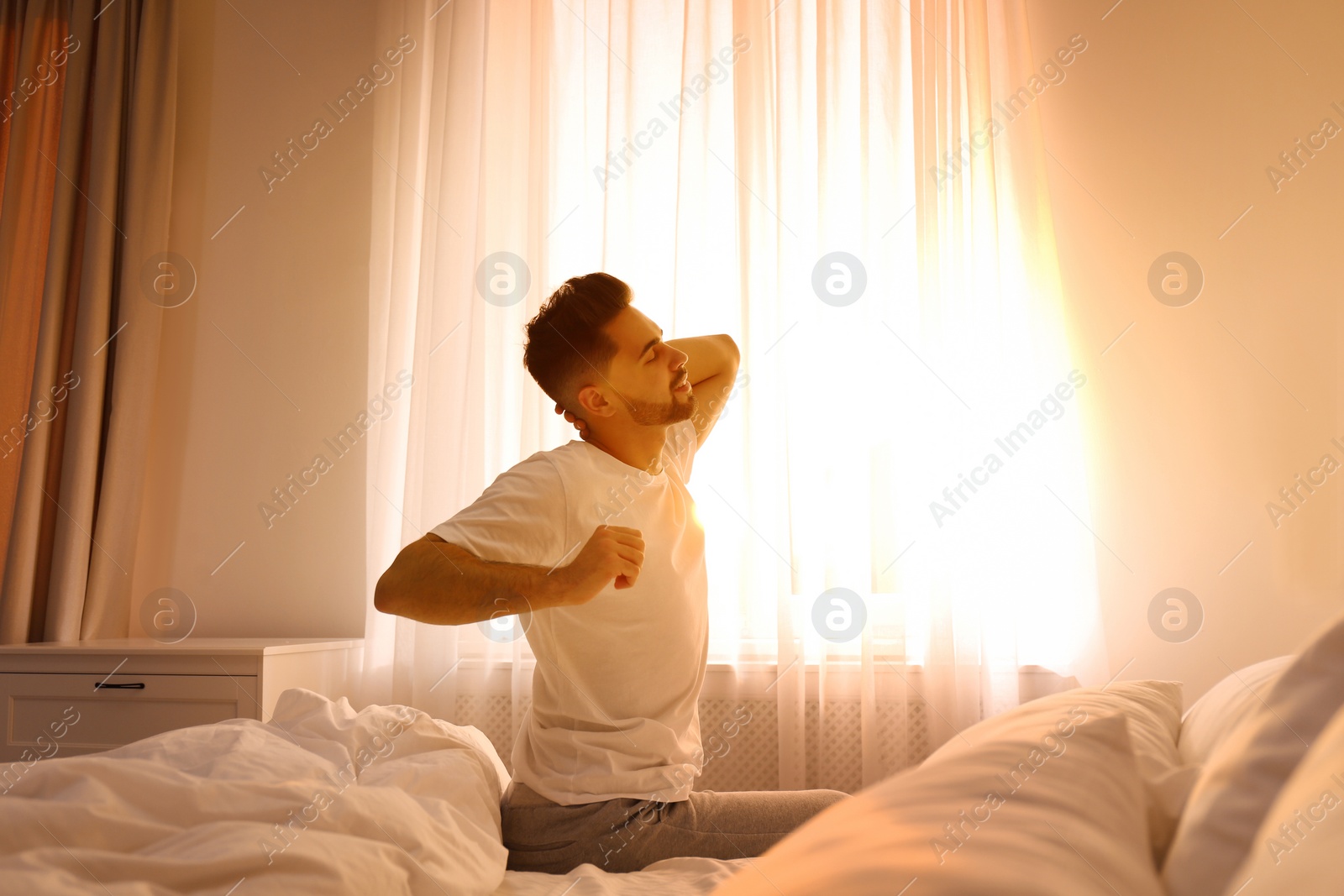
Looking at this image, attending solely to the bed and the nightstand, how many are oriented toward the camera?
1

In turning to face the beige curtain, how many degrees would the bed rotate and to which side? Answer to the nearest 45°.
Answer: approximately 45° to its right

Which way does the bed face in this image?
to the viewer's left

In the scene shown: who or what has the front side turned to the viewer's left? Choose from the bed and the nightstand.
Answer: the bed

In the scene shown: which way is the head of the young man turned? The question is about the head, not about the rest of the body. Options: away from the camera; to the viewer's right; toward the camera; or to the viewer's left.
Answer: to the viewer's right

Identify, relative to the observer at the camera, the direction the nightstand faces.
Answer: facing the viewer

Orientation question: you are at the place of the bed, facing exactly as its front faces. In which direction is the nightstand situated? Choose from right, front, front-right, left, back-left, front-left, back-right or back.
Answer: front-right

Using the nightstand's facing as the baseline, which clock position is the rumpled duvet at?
The rumpled duvet is roughly at 12 o'clock from the nightstand.

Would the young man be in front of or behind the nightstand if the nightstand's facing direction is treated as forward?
in front
